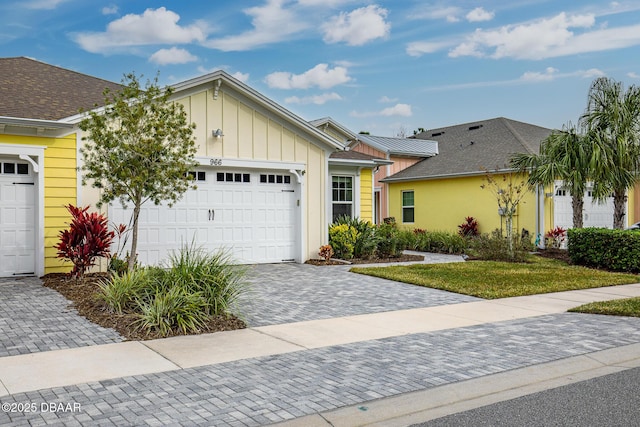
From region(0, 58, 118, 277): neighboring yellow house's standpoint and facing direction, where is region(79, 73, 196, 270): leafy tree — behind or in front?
in front

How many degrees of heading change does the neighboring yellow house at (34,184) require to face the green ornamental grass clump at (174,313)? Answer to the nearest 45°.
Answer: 0° — it already faces it

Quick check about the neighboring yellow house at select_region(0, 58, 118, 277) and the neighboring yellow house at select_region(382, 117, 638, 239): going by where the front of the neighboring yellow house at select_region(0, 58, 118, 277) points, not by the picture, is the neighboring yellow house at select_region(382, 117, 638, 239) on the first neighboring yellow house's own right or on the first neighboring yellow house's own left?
on the first neighboring yellow house's own left

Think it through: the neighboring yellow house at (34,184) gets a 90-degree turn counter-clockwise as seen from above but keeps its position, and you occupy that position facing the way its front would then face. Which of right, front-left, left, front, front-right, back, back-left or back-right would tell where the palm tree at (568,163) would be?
front

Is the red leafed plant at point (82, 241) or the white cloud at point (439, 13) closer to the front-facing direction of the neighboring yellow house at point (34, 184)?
the red leafed plant

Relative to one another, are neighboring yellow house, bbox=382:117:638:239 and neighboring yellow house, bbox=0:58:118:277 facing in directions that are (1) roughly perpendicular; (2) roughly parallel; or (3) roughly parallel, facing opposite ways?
roughly parallel

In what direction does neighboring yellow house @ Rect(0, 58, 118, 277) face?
toward the camera

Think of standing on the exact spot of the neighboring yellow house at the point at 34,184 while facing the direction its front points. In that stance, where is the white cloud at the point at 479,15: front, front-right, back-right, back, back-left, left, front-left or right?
left

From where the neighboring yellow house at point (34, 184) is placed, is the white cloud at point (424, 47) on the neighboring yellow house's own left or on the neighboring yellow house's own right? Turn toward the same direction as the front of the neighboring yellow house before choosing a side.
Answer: on the neighboring yellow house's own left

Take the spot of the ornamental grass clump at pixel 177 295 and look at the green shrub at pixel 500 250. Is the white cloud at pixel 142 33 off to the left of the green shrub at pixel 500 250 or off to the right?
left

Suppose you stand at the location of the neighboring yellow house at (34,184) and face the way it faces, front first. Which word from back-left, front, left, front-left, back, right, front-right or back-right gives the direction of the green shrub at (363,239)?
left

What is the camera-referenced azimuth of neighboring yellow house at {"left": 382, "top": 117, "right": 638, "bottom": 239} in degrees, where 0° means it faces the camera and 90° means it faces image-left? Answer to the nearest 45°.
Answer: approximately 315°

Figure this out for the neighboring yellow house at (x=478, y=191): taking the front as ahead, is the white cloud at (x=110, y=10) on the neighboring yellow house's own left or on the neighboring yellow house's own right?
on the neighboring yellow house's own right

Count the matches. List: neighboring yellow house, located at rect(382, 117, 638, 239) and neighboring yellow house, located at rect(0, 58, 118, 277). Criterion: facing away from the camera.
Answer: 0

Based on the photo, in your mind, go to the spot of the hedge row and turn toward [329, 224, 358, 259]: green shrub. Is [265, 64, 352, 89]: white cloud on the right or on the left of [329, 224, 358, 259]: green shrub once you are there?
right
